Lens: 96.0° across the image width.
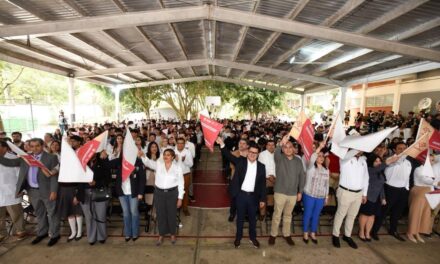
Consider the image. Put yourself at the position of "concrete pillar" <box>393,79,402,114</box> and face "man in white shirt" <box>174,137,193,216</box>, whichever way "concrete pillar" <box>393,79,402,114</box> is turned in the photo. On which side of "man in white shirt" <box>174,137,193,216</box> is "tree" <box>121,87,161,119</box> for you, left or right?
right

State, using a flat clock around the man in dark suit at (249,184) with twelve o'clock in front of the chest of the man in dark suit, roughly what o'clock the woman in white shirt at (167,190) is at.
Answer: The woman in white shirt is roughly at 3 o'clock from the man in dark suit.

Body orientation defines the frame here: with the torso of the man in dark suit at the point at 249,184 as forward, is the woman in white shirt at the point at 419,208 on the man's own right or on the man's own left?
on the man's own left

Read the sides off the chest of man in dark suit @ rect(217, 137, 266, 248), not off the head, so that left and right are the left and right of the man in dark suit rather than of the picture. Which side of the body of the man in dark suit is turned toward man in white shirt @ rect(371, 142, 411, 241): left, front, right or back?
left

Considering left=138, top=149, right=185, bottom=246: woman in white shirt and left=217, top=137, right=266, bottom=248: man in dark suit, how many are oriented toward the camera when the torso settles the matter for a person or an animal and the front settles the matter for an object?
2

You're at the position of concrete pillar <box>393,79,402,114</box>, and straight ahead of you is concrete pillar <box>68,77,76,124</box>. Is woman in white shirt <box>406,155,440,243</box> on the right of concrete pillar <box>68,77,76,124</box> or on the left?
left

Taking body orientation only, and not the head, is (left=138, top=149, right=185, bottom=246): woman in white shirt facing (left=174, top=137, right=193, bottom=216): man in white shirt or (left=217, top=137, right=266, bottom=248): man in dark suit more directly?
the man in dark suit

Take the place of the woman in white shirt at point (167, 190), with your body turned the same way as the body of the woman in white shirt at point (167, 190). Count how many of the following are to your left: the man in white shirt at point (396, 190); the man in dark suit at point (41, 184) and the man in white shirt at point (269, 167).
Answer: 2

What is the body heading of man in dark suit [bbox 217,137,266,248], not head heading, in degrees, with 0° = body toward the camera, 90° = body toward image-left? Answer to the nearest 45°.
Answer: approximately 0°

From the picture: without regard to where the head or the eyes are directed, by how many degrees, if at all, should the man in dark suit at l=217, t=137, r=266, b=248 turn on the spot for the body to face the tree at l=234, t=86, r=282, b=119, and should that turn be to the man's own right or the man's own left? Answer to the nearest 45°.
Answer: approximately 180°

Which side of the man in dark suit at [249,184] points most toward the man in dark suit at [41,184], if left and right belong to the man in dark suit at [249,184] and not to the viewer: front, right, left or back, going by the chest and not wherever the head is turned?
right
